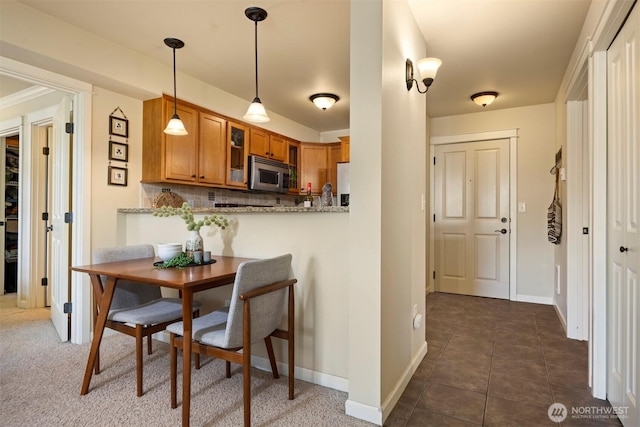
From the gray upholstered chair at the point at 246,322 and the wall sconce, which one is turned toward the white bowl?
the gray upholstered chair

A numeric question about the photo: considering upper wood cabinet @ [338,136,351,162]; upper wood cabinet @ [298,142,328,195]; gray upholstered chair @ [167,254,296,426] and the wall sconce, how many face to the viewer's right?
1

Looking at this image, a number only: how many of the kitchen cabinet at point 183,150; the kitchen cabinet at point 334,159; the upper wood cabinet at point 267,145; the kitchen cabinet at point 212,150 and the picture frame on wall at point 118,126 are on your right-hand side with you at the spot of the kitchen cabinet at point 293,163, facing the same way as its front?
4

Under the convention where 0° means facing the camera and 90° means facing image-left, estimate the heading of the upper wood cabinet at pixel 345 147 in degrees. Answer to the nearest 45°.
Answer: approximately 45°

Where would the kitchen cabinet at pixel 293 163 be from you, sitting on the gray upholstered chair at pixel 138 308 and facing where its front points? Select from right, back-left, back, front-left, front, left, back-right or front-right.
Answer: left

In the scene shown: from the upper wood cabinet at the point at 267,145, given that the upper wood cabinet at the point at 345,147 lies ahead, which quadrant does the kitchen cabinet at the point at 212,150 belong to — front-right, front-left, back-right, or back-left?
back-right

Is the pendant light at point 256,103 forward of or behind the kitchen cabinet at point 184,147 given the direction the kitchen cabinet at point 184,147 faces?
forward

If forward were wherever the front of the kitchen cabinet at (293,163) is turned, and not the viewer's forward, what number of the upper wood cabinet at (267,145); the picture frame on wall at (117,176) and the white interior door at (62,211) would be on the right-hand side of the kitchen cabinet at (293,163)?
3

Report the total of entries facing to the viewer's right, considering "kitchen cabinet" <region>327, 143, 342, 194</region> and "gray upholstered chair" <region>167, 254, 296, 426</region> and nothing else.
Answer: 0

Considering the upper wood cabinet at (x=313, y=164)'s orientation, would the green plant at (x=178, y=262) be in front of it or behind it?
in front

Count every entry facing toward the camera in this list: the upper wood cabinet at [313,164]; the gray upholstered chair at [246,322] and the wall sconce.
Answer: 1

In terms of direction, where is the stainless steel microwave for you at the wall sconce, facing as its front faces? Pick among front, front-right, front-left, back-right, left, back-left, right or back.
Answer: back-left

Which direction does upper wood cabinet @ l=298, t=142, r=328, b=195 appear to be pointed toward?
toward the camera

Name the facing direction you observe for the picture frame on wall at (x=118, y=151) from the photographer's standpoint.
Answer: facing the viewer and to the right of the viewer

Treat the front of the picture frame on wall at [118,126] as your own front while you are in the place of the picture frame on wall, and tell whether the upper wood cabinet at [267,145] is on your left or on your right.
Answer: on your left

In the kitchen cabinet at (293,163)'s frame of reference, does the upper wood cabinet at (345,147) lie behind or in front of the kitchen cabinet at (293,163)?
in front

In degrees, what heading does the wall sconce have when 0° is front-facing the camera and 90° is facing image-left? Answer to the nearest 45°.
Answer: approximately 270°

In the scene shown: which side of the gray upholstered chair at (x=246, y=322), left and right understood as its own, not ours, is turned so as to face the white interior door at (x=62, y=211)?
front
